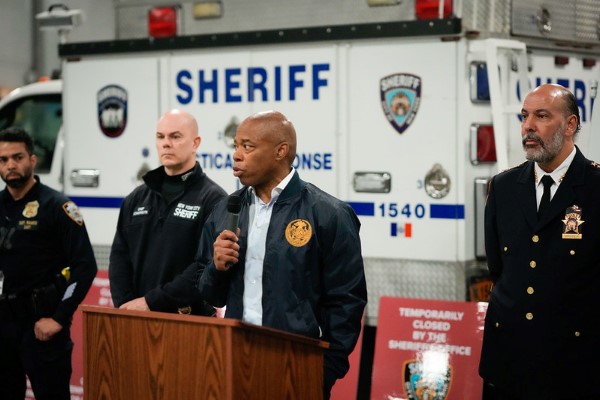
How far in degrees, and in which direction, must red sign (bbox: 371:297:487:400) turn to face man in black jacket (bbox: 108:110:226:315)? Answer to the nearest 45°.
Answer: approximately 45° to its right

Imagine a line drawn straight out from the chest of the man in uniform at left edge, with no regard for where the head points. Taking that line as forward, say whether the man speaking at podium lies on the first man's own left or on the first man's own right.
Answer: on the first man's own left

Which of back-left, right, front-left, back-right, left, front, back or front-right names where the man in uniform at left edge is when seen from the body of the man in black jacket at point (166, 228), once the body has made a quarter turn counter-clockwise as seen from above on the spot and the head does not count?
back

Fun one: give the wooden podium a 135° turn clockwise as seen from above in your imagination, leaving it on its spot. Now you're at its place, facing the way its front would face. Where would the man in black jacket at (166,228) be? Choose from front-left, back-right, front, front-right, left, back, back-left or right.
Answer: front

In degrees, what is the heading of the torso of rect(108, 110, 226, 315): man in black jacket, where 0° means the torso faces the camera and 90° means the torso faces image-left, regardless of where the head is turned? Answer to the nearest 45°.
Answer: approximately 45°

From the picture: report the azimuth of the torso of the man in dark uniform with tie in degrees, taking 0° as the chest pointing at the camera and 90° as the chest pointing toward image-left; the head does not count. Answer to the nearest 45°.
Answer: approximately 45°

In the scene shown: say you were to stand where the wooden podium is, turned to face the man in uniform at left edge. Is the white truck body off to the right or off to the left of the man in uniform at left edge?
right

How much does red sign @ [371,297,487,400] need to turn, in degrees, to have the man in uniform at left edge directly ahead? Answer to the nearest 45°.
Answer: approximately 90° to its right

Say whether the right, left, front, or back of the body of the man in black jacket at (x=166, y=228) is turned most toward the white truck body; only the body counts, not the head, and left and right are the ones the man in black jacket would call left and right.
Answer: back

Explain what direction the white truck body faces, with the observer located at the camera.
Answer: facing away from the viewer and to the left of the viewer

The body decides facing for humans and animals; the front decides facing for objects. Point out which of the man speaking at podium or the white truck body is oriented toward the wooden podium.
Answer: the man speaking at podium

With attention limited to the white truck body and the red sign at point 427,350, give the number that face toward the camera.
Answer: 1
